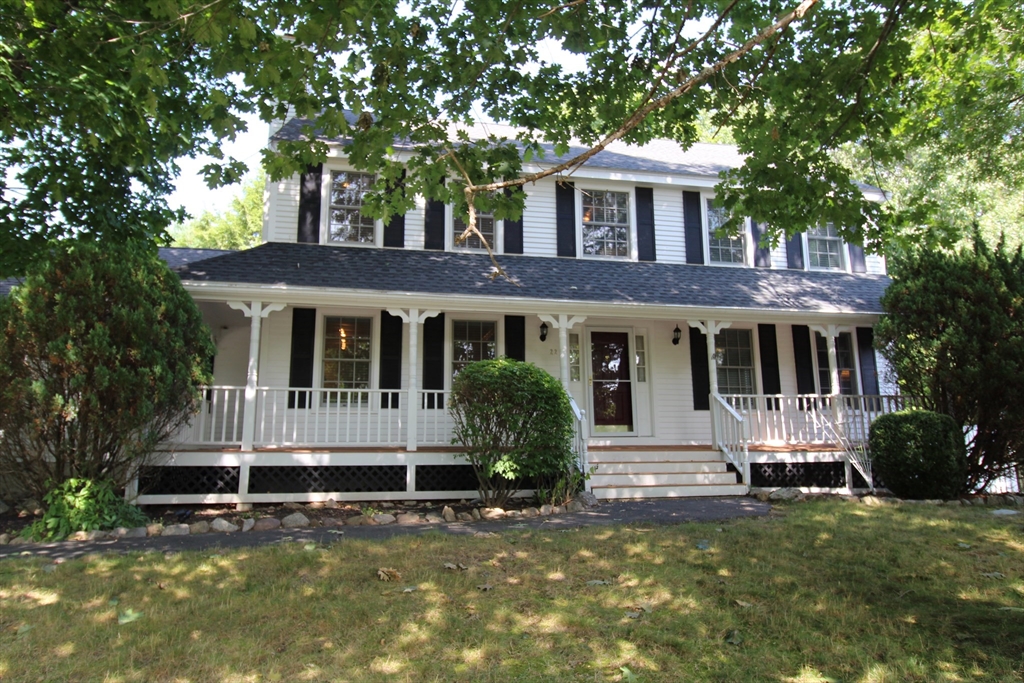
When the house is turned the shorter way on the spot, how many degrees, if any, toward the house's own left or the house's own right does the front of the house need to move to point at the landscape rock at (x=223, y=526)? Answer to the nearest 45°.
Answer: approximately 45° to the house's own right

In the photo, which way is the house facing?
toward the camera

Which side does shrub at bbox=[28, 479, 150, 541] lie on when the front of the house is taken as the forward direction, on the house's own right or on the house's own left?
on the house's own right

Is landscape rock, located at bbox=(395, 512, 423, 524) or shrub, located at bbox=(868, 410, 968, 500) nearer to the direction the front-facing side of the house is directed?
the landscape rock

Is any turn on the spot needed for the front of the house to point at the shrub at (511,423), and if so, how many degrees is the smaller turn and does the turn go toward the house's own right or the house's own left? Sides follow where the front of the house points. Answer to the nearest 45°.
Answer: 0° — it already faces it

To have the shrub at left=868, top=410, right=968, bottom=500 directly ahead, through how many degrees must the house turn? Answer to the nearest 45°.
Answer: approximately 90° to its left

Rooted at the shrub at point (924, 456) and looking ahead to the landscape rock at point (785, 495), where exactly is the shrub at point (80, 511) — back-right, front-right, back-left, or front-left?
front-left

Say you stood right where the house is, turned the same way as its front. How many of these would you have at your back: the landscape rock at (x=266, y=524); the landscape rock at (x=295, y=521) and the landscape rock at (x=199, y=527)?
0

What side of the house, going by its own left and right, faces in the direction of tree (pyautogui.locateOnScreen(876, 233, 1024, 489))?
left
